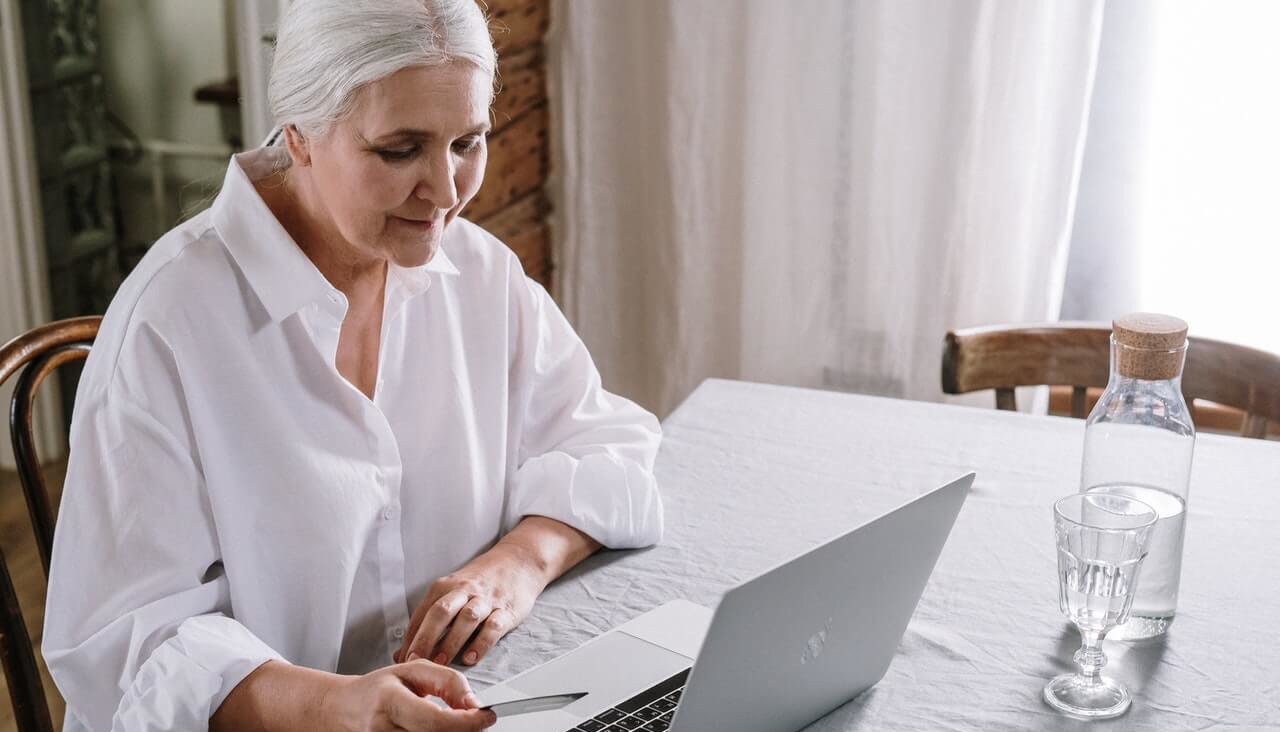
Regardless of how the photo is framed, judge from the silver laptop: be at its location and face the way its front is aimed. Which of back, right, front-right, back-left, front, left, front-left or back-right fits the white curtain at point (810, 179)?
front-right

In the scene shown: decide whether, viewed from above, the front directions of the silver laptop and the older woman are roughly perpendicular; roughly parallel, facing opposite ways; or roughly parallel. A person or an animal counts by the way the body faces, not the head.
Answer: roughly parallel, facing opposite ways

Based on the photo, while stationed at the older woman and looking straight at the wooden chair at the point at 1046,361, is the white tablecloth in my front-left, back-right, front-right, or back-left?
front-right

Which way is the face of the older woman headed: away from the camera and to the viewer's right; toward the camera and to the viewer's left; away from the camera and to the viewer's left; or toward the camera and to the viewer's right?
toward the camera and to the viewer's right

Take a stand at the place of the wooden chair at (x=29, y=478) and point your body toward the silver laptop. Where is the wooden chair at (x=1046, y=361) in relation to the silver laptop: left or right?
left

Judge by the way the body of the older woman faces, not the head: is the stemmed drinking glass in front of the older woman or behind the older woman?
in front

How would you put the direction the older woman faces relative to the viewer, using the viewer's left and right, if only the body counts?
facing the viewer and to the right of the viewer

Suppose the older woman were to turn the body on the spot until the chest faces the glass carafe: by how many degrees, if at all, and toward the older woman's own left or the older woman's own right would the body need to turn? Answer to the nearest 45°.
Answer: approximately 45° to the older woman's own left

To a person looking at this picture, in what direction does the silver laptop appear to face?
facing away from the viewer and to the left of the viewer

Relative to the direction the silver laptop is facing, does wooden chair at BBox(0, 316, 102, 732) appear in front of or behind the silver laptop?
in front

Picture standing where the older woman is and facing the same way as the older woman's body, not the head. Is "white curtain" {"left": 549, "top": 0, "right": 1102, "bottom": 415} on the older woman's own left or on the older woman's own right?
on the older woman's own left

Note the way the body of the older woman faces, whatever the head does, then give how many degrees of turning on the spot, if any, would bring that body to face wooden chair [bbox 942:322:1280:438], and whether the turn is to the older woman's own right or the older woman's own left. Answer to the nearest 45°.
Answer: approximately 90° to the older woman's own left
